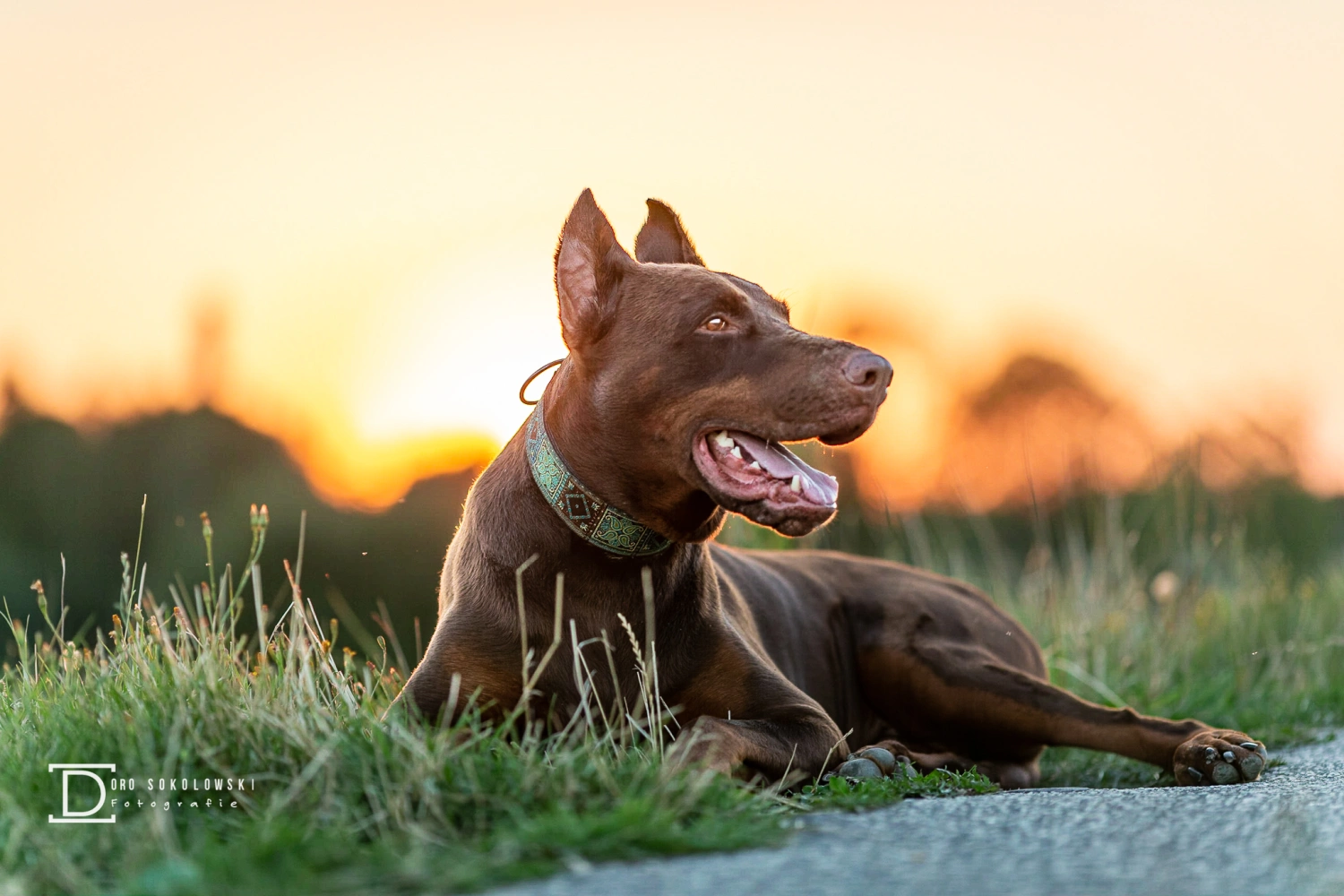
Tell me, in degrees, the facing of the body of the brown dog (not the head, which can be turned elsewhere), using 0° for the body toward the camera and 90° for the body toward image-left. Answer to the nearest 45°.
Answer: approximately 45°
